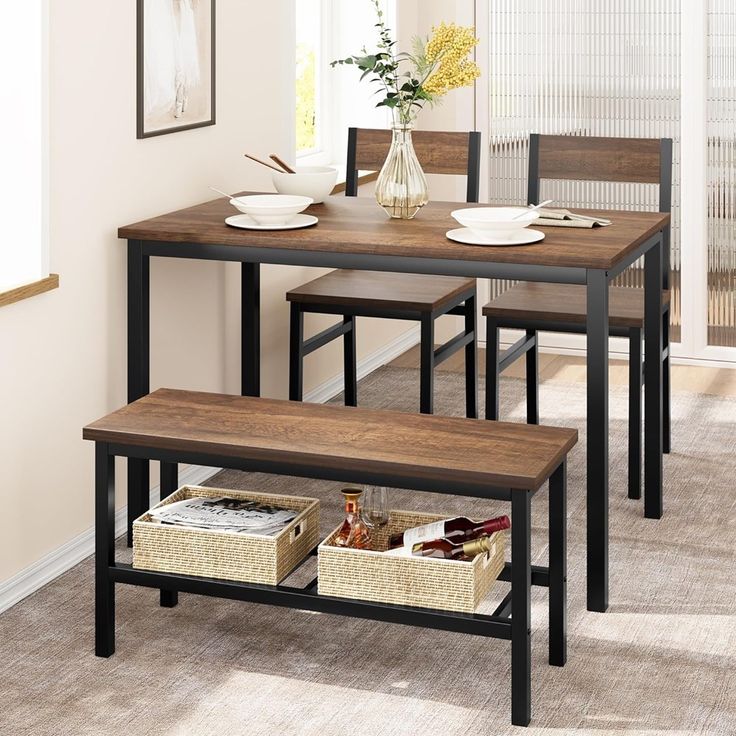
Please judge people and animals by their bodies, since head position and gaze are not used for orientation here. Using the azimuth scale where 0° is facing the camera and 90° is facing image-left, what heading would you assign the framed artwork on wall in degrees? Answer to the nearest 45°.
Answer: approximately 315°

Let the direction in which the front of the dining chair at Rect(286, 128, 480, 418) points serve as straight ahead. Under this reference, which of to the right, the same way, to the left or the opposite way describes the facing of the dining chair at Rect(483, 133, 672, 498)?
the same way

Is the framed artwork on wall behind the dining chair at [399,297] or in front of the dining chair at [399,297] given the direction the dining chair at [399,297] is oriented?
in front

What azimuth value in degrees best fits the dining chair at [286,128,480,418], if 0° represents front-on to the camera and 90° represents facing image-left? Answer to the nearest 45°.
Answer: approximately 45°

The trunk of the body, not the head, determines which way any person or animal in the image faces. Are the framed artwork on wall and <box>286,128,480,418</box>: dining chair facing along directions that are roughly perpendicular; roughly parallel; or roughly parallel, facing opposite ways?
roughly perpendicular

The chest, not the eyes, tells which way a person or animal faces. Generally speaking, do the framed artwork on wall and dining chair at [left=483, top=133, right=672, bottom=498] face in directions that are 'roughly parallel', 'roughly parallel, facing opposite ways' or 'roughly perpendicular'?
roughly perpendicular

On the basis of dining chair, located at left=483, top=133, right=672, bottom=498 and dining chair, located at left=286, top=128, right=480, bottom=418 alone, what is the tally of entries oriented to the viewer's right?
0

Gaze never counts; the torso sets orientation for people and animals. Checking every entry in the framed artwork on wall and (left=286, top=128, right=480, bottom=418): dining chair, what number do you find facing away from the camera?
0

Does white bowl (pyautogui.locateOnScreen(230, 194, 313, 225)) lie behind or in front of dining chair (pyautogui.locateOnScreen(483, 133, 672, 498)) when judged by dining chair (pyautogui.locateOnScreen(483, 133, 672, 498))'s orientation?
in front

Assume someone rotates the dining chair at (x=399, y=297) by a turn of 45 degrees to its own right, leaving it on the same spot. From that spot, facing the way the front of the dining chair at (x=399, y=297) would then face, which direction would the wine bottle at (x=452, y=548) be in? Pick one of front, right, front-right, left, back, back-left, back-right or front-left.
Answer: left

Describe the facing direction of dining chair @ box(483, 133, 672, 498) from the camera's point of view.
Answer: facing the viewer and to the left of the viewer
